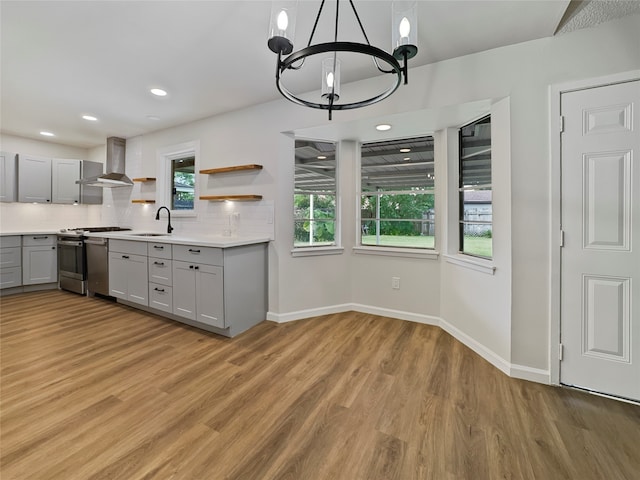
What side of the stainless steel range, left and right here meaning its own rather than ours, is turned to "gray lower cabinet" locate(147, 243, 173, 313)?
left

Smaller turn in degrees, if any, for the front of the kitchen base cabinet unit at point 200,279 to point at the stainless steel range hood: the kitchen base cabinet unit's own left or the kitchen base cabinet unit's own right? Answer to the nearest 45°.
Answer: approximately 90° to the kitchen base cabinet unit's own right

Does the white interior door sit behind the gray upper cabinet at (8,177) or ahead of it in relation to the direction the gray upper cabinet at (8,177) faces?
ahead

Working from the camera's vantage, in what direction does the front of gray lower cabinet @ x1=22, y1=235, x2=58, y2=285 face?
facing the viewer

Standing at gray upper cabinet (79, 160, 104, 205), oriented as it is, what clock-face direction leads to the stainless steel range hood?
The stainless steel range hood is roughly at 10 o'clock from the gray upper cabinet.

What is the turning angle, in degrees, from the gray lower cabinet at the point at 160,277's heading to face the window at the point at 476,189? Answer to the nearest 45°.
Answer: approximately 90° to its left

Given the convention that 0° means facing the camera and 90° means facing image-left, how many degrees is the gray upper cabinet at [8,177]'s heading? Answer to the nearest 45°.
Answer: approximately 0°

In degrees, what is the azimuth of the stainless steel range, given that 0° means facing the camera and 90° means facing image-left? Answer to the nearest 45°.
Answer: approximately 45°

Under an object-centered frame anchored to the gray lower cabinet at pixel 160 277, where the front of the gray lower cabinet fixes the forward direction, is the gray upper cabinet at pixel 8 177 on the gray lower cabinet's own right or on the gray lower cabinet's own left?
on the gray lower cabinet's own right

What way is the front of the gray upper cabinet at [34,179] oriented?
toward the camera

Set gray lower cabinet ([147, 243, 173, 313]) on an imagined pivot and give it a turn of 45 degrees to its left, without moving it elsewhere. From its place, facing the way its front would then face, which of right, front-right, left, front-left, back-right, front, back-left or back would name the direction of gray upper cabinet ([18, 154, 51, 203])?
back-right

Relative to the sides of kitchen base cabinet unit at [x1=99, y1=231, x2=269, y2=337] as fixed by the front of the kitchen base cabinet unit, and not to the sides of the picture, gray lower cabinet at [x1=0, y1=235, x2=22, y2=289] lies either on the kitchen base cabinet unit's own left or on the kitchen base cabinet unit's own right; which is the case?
on the kitchen base cabinet unit's own right
